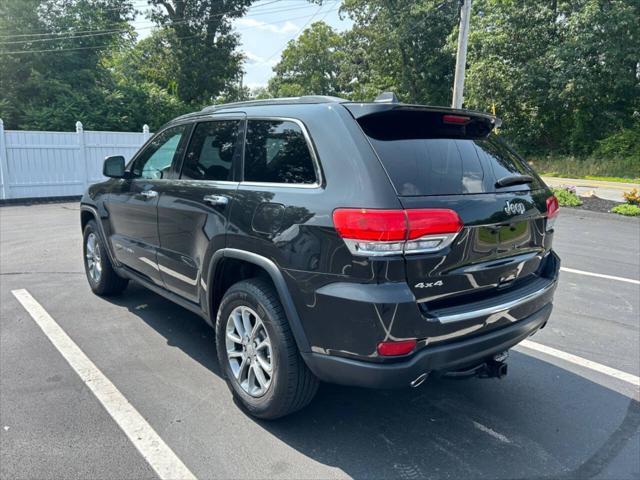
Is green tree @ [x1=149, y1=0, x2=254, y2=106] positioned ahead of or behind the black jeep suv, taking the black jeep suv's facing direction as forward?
ahead

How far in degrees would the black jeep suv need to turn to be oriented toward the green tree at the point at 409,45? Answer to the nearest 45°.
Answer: approximately 45° to its right

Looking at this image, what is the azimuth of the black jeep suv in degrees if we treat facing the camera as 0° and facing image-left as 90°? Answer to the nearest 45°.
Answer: approximately 135°

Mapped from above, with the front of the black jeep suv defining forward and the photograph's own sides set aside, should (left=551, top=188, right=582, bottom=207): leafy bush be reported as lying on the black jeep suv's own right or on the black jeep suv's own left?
on the black jeep suv's own right

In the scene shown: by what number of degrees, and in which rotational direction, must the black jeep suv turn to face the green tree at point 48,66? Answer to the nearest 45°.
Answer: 0° — it already faces it

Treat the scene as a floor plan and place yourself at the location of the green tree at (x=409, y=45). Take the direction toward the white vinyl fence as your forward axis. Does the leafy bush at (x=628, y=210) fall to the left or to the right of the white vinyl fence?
left

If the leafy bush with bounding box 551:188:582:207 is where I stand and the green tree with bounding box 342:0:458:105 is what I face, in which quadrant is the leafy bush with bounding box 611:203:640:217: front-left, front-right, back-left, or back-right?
back-right

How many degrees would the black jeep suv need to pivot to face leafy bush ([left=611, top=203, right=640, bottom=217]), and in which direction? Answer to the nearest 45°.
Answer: approximately 90° to its right

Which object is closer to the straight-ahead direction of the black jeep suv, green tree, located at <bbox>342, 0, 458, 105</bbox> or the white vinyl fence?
the white vinyl fence

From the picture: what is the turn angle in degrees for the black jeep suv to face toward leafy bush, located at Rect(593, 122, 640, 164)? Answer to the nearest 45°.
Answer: approximately 90° to its right

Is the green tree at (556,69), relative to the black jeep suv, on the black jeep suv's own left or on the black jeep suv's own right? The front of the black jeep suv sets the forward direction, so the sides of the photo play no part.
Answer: on the black jeep suv's own right
